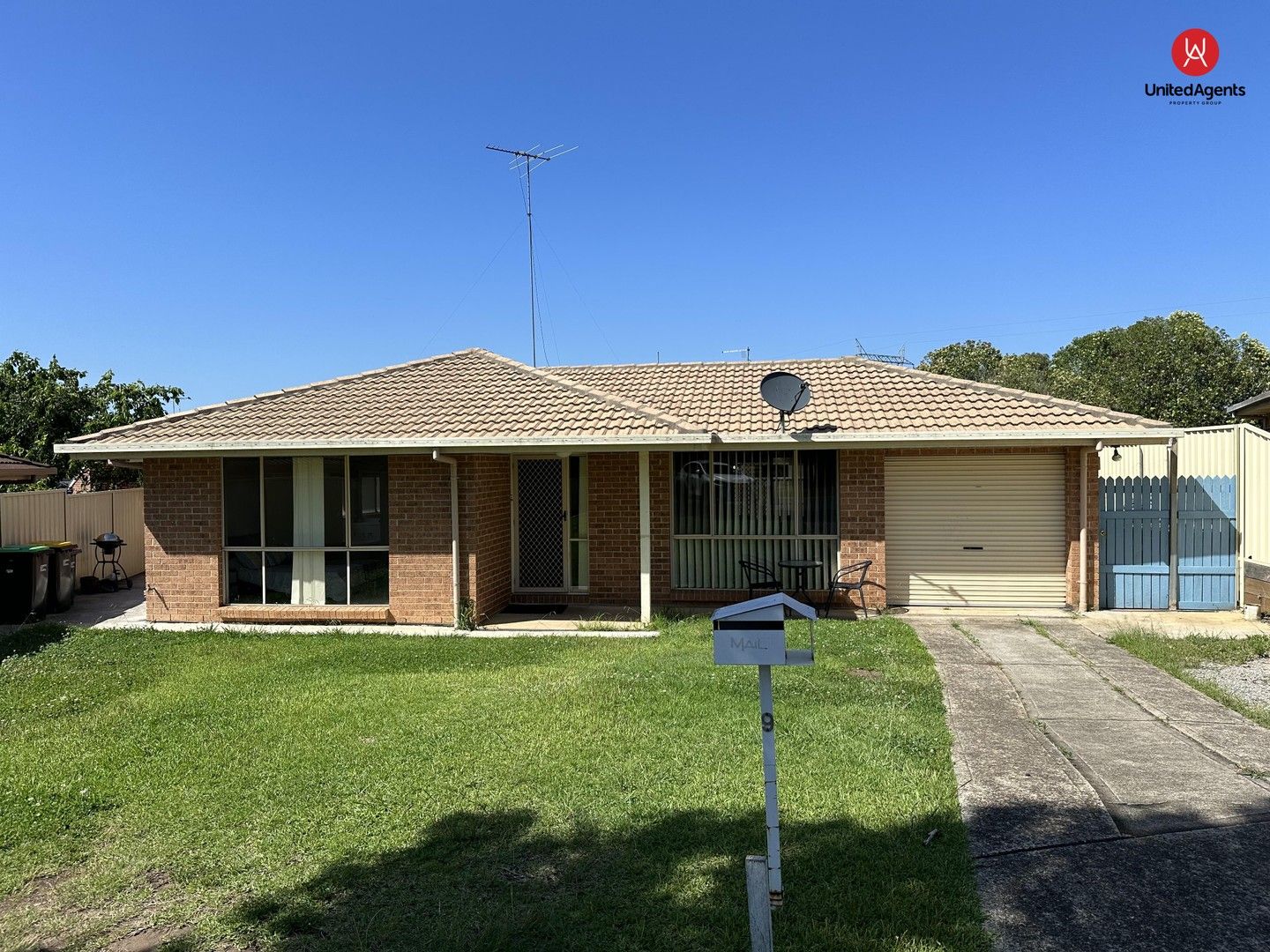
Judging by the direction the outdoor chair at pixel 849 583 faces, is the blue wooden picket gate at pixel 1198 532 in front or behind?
behind

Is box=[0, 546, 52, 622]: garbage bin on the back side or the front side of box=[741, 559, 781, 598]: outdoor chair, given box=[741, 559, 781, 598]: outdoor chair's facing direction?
on the back side

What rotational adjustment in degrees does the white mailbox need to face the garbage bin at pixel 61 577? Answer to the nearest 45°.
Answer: approximately 135° to its right

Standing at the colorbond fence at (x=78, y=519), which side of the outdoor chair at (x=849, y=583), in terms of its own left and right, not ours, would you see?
front

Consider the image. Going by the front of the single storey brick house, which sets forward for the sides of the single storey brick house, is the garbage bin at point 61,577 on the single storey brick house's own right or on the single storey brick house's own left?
on the single storey brick house's own right

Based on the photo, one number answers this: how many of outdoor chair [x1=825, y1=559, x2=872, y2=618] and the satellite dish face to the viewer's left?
1

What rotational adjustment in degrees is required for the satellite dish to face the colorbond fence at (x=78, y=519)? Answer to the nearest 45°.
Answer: approximately 135° to its right

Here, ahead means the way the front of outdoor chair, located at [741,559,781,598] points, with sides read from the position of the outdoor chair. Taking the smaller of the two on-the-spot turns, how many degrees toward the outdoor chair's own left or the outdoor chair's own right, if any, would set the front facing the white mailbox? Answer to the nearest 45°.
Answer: approximately 90° to the outdoor chair's own right

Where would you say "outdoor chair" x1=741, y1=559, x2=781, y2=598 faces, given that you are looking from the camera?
facing to the right of the viewer

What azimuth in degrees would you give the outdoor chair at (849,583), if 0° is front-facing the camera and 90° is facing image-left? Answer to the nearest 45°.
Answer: approximately 90°
